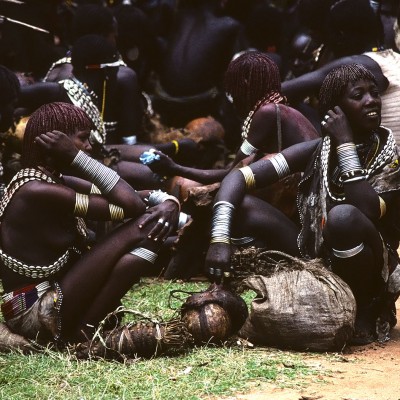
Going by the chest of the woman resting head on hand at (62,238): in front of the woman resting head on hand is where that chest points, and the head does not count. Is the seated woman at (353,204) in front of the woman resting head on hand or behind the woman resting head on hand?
in front

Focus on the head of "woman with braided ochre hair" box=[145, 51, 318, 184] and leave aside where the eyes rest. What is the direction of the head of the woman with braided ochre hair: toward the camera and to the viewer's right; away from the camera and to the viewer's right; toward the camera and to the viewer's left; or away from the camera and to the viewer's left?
away from the camera and to the viewer's left

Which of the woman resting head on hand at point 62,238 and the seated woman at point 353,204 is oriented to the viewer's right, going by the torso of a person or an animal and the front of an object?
the woman resting head on hand

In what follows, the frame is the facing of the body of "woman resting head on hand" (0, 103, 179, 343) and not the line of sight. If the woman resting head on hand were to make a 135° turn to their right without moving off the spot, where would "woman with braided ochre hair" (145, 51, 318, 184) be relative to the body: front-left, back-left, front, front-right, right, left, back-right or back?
back

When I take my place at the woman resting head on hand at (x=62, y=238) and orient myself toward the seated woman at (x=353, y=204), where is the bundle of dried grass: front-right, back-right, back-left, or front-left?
front-right

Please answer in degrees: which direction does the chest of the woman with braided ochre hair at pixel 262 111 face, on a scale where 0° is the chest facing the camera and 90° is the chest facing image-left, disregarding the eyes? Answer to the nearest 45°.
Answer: approximately 135°

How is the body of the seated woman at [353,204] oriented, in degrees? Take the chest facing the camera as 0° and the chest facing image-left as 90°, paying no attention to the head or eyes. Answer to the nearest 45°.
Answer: approximately 0°

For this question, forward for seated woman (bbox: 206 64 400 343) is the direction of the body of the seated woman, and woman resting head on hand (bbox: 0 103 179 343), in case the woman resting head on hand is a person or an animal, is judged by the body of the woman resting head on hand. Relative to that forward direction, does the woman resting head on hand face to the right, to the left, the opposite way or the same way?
to the left

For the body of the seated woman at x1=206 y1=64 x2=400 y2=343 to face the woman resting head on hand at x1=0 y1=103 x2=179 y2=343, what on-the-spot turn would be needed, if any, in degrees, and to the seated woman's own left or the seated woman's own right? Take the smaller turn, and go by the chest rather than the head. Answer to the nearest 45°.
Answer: approximately 90° to the seated woman's own right
